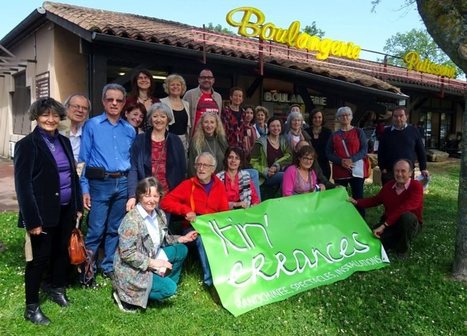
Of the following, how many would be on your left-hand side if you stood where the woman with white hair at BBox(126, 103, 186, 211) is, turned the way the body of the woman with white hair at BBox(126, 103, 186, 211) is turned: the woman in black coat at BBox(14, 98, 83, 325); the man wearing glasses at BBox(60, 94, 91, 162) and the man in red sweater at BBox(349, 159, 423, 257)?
1

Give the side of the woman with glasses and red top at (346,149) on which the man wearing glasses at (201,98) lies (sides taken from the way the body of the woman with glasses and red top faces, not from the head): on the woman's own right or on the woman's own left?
on the woman's own right

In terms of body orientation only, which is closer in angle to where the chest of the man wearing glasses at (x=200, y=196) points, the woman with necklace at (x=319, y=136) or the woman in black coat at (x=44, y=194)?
the woman in black coat

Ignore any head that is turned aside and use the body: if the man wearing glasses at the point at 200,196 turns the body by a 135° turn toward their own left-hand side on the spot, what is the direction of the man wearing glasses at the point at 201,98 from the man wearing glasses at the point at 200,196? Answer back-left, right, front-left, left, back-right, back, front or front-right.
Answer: front-left

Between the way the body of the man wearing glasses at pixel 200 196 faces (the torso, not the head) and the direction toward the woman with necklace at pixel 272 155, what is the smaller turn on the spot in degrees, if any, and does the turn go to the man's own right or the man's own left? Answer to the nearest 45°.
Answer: approximately 135° to the man's own left

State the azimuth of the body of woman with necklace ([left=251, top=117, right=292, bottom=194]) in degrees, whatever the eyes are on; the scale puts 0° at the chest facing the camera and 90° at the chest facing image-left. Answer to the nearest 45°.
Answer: approximately 0°

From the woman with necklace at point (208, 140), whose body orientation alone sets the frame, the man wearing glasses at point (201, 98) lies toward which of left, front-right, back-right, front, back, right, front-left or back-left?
back

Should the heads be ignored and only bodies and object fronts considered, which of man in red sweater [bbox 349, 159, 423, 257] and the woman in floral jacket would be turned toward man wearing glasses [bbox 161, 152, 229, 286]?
the man in red sweater
